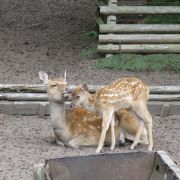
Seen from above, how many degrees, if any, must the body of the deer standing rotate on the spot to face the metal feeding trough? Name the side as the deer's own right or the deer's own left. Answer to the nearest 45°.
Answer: approximately 90° to the deer's own left

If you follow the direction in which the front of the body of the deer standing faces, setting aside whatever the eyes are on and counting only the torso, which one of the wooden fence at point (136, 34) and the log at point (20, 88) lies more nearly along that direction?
the log

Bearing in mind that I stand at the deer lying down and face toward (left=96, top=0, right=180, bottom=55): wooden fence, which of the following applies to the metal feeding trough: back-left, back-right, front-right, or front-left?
back-right

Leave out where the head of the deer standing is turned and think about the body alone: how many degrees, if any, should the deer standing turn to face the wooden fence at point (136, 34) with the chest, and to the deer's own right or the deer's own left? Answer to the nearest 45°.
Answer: approximately 90° to the deer's own right

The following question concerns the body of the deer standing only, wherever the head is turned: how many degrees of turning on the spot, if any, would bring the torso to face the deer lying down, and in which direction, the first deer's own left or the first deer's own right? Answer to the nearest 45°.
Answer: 0° — it already faces it

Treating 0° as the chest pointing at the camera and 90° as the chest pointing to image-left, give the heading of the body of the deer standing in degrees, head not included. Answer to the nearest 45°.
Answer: approximately 90°

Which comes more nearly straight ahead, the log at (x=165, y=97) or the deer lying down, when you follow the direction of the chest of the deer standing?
the deer lying down

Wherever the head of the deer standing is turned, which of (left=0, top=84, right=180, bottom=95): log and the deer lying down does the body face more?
the deer lying down

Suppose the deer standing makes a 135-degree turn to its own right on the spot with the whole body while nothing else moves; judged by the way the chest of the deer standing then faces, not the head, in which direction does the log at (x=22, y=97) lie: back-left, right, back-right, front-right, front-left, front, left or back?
left

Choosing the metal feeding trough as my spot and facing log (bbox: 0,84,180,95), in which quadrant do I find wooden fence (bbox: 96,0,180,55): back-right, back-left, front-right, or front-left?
front-right

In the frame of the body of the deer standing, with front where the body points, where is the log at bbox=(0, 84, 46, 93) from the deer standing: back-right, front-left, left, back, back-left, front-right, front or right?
front-right
